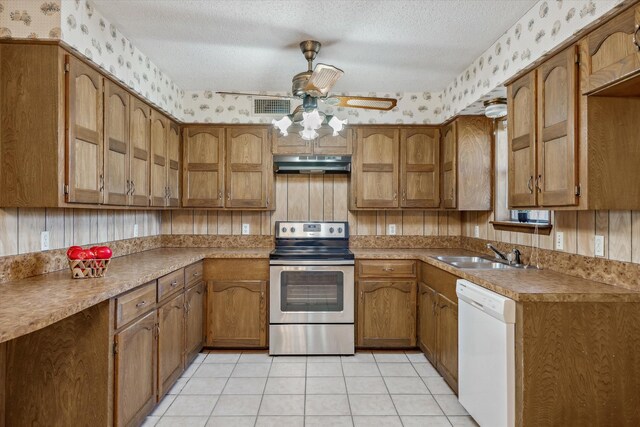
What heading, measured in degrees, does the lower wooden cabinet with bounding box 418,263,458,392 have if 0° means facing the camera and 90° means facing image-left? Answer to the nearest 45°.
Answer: approximately 90°

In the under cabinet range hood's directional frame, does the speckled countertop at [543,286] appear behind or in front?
in front

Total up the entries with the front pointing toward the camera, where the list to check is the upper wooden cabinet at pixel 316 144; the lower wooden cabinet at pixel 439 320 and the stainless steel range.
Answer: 2

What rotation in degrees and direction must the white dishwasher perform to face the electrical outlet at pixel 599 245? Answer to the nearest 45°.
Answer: approximately 180°

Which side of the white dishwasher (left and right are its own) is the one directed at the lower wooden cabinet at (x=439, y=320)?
right

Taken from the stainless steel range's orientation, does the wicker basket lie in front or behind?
in front

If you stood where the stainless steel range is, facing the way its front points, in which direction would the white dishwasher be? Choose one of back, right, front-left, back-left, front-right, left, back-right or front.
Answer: front-left

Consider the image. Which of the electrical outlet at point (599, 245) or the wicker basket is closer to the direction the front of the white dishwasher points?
the wicker basket

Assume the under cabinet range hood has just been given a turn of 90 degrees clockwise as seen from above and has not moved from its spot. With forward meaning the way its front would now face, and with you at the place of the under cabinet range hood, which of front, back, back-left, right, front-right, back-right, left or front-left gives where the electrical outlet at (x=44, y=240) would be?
front-left

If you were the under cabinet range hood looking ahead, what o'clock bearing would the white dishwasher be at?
The white dishwasher is roughly at 11 o'clock from the under cabinet range hood.

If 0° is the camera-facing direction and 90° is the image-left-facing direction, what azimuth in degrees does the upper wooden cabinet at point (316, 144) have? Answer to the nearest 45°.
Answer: approximately 0°

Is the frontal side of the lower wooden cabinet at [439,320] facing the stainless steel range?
yes

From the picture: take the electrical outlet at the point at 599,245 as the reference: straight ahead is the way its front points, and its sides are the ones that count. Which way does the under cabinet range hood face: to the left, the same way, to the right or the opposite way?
to the left
